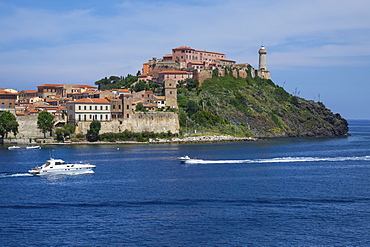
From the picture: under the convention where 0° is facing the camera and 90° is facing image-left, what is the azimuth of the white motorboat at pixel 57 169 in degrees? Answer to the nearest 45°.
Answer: approximately 270°
